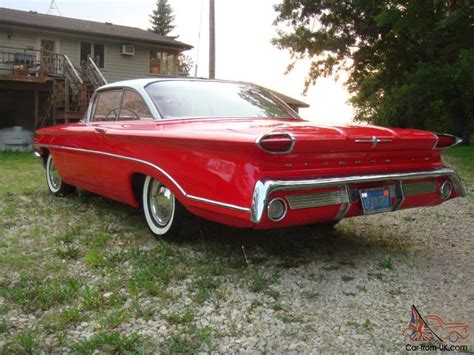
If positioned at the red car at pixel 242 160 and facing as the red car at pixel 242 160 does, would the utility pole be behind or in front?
in front

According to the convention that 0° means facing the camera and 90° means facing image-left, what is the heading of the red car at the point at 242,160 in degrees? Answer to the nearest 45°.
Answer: approximately 135°

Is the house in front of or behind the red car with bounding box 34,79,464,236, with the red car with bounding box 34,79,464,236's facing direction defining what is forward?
in front

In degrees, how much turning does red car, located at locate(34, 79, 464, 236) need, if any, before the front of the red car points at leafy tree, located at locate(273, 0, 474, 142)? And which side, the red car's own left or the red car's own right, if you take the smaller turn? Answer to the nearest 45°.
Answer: approximately 45° to the red car's own right
